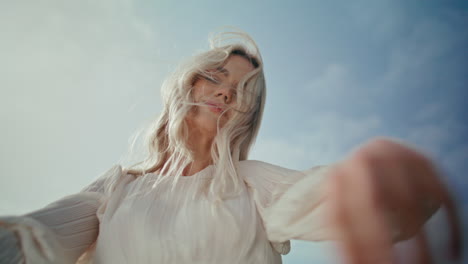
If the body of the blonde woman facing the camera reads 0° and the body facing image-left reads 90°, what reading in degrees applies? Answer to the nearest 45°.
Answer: approximately 0°
